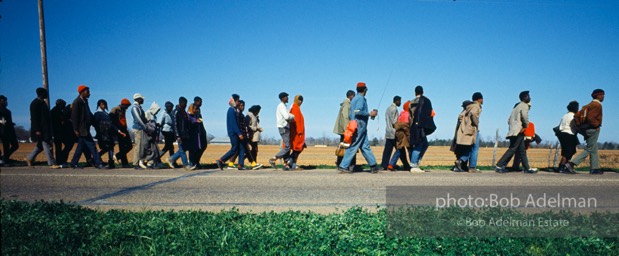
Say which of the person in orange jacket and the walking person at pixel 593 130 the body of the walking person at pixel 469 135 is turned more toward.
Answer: the walking person

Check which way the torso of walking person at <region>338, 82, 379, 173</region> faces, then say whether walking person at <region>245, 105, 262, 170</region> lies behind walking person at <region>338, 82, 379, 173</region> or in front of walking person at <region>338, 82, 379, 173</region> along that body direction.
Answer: behind

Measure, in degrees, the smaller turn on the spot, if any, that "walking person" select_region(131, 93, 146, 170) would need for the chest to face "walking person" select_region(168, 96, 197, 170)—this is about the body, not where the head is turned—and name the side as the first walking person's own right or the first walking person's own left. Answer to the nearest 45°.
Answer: approximately 45° to the first walking person's own right

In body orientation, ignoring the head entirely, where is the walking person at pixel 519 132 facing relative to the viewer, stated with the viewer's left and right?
facing to the right of the viewer

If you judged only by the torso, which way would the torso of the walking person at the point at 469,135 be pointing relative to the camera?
to the viewer's right

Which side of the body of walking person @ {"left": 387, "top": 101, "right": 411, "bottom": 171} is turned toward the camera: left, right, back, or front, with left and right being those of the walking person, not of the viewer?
right

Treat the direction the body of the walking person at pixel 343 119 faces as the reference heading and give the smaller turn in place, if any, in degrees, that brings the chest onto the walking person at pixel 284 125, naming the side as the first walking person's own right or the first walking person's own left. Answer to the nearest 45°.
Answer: approximately 180°

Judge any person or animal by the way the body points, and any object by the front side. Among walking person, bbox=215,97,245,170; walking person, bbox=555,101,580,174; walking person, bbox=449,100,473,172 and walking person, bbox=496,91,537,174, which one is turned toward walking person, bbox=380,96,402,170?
walking person, bbox=215,97,245,170

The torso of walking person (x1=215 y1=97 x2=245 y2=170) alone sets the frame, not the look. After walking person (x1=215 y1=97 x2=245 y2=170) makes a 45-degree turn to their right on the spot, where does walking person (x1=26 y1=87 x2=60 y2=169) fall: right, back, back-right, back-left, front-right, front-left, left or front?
back-right

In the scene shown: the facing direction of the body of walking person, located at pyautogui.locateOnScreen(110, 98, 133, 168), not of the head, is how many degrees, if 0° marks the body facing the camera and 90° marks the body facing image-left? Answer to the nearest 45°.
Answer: approximately 270°

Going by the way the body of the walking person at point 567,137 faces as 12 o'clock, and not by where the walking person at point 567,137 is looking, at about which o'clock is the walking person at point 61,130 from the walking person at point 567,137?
the walking person at point 61,130 is roughly at 5 o'clock from the walking person at point 567,137.

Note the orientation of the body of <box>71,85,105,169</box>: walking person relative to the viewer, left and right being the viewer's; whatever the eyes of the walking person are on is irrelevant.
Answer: facing to the right of the viewer

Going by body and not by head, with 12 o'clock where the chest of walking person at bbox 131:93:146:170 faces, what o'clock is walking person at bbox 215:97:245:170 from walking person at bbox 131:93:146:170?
walking person at bbox 215:97:245:170 is roughly at 1 o'clock from walking person at bbox 131:93:146:170.

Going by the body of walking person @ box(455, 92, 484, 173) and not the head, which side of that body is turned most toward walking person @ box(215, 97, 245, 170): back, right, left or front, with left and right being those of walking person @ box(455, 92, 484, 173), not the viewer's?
back
